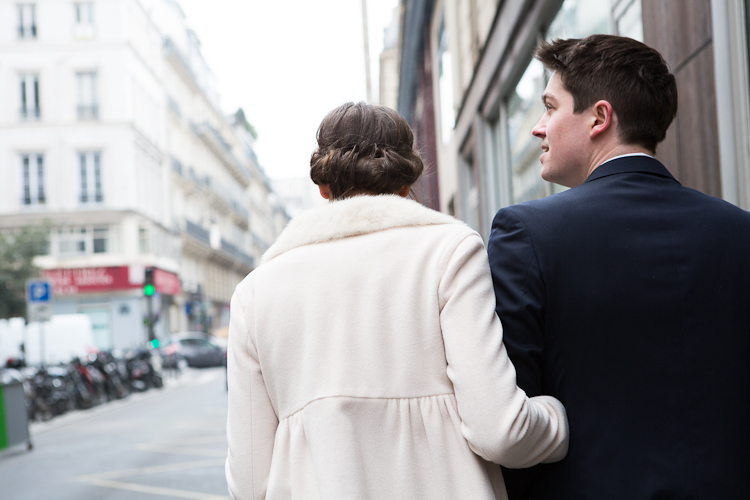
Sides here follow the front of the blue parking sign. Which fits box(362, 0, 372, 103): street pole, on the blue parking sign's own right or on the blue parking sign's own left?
on the blue parking sign's own left

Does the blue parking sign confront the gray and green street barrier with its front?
yes

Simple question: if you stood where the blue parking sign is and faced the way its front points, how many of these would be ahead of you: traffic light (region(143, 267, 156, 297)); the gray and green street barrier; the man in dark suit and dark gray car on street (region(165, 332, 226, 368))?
2

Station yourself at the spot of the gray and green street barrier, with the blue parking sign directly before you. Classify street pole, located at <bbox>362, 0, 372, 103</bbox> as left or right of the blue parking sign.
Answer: right

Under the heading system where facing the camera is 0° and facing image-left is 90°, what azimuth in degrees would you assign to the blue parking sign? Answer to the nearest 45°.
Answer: approximately 0°

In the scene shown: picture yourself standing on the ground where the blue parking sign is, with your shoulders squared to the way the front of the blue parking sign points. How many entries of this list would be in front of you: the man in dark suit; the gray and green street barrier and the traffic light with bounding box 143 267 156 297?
2

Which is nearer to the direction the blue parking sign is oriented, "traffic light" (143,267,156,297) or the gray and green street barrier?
the gray and green street barrier

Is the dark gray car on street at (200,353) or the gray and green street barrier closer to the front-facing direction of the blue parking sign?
the gray and green street barrier
